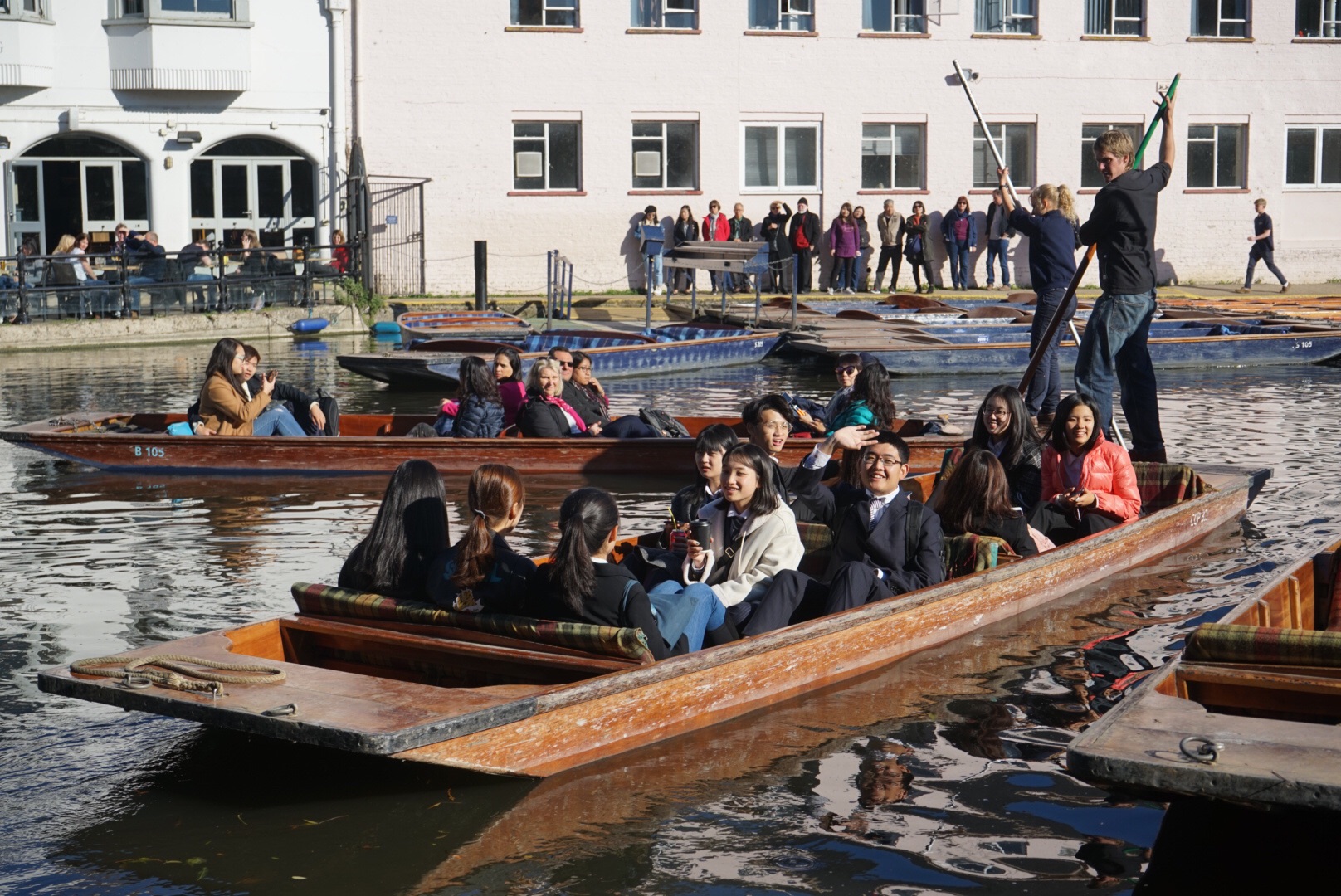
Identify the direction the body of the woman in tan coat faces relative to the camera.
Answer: to the viewer's right

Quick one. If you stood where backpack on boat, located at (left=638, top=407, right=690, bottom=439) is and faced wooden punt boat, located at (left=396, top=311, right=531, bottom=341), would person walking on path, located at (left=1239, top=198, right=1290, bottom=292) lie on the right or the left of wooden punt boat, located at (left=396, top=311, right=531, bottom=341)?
right

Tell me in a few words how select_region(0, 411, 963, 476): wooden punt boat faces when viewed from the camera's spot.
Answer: facing to the left of the viewer

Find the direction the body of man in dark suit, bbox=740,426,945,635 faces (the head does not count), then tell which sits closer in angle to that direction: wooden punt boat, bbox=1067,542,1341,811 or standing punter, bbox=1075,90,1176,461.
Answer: the wooden punt boat

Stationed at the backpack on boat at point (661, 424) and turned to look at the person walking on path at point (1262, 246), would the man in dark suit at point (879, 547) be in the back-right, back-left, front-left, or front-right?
back-right

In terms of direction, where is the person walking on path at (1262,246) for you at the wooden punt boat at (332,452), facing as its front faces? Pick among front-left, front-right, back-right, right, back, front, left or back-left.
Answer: back-right

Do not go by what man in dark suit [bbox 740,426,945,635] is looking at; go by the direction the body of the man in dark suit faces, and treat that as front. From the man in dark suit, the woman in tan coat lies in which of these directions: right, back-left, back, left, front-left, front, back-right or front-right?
right
